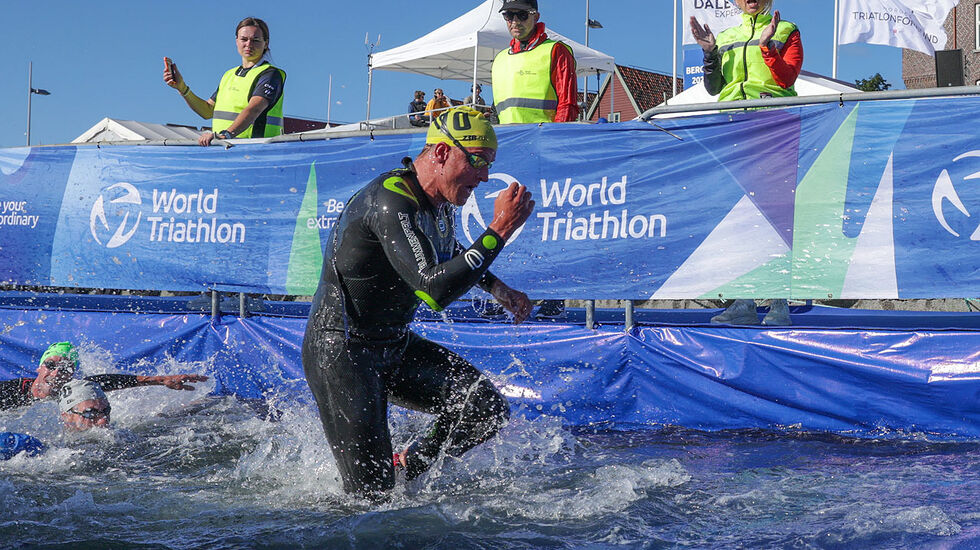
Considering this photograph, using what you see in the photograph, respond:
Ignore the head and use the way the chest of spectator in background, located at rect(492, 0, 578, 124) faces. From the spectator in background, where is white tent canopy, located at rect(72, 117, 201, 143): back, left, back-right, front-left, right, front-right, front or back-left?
right

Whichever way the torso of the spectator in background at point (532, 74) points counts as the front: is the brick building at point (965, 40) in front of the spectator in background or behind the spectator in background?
behind

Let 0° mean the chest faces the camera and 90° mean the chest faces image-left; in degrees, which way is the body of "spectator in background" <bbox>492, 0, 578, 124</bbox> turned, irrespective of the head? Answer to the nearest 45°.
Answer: approximately 45°

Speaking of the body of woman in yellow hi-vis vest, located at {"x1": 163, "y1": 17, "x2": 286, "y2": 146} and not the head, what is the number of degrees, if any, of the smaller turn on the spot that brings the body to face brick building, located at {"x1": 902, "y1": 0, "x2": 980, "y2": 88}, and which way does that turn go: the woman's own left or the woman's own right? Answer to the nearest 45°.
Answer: approximately 180°

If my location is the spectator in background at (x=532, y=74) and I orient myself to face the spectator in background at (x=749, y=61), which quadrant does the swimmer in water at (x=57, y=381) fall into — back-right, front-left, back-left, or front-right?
back-right

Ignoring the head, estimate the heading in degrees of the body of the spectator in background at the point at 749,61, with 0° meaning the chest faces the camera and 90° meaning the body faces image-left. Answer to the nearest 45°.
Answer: approximately 45°

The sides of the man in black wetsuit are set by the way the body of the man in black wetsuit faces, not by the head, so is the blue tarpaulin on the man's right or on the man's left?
on the man's left

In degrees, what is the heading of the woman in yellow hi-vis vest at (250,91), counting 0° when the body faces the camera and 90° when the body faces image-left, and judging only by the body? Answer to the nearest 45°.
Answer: approximately 45°
